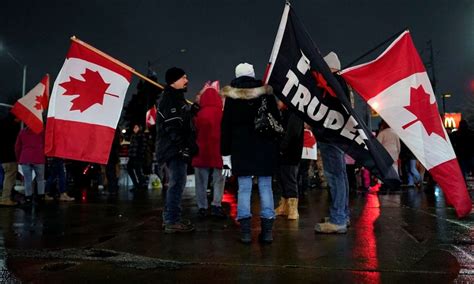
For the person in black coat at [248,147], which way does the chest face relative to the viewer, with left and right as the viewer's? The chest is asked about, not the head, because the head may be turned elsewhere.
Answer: facing away from the viewer

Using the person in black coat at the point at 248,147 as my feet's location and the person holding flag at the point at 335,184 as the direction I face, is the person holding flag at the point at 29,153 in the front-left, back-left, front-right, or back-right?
back-left

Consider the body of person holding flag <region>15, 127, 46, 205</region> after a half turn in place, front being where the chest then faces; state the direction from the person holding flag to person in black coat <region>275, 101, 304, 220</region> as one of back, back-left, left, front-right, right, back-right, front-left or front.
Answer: front-left

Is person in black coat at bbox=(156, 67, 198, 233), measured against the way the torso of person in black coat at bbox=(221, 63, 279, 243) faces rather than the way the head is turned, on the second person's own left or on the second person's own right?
on the second person's own left

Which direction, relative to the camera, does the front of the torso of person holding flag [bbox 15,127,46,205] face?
away from the camera

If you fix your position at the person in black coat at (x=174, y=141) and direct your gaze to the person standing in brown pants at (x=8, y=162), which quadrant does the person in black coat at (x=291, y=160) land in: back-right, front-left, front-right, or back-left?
back-right

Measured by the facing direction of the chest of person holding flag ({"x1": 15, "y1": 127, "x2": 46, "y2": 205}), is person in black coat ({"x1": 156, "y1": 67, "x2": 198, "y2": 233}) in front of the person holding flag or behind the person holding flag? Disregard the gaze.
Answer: behind
